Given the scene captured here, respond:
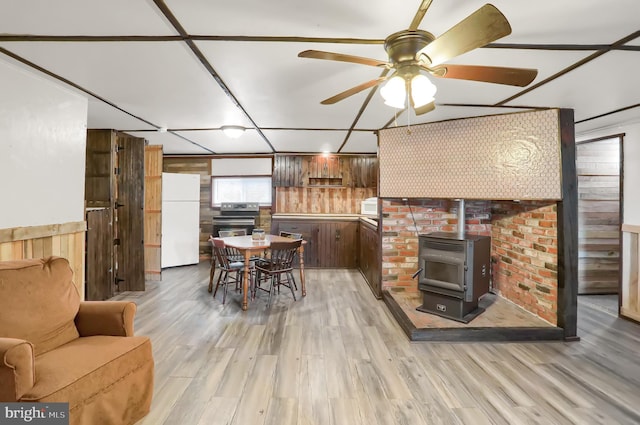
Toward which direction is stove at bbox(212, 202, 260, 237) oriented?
toward the camera

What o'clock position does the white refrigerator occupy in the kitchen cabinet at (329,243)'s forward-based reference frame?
The white refrigerator is roughly at 3 o'clock from the kitchen cabinet.

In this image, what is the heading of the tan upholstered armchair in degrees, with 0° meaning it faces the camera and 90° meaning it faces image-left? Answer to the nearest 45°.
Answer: approximately 315°

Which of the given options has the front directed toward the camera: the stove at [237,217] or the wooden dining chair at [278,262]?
the stove

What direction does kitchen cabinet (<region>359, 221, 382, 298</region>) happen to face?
to the viewer's left

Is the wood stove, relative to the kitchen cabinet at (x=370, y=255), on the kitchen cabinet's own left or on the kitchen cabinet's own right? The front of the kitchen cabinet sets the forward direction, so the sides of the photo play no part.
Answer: on the kitchen cabinet's own left

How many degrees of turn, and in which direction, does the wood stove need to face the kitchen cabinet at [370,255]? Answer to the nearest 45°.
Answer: approximately 90° to its right

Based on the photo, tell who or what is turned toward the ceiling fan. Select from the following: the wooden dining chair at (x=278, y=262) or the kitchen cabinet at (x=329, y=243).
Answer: the kitchen cabinet

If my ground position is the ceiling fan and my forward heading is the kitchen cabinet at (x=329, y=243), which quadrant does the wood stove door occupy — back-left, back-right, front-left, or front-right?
front-right

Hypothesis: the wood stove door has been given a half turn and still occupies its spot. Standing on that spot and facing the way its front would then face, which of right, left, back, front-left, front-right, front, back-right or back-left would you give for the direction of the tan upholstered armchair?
back

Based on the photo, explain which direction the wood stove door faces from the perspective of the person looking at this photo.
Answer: facing the viewer and to the left of the viewer

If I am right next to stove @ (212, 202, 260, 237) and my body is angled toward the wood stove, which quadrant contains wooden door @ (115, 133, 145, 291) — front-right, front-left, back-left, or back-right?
front-right

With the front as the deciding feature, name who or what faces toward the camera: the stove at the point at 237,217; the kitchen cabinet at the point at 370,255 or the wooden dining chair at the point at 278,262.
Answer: the stove

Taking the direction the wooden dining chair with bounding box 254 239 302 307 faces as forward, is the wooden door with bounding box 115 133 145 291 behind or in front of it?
in front
